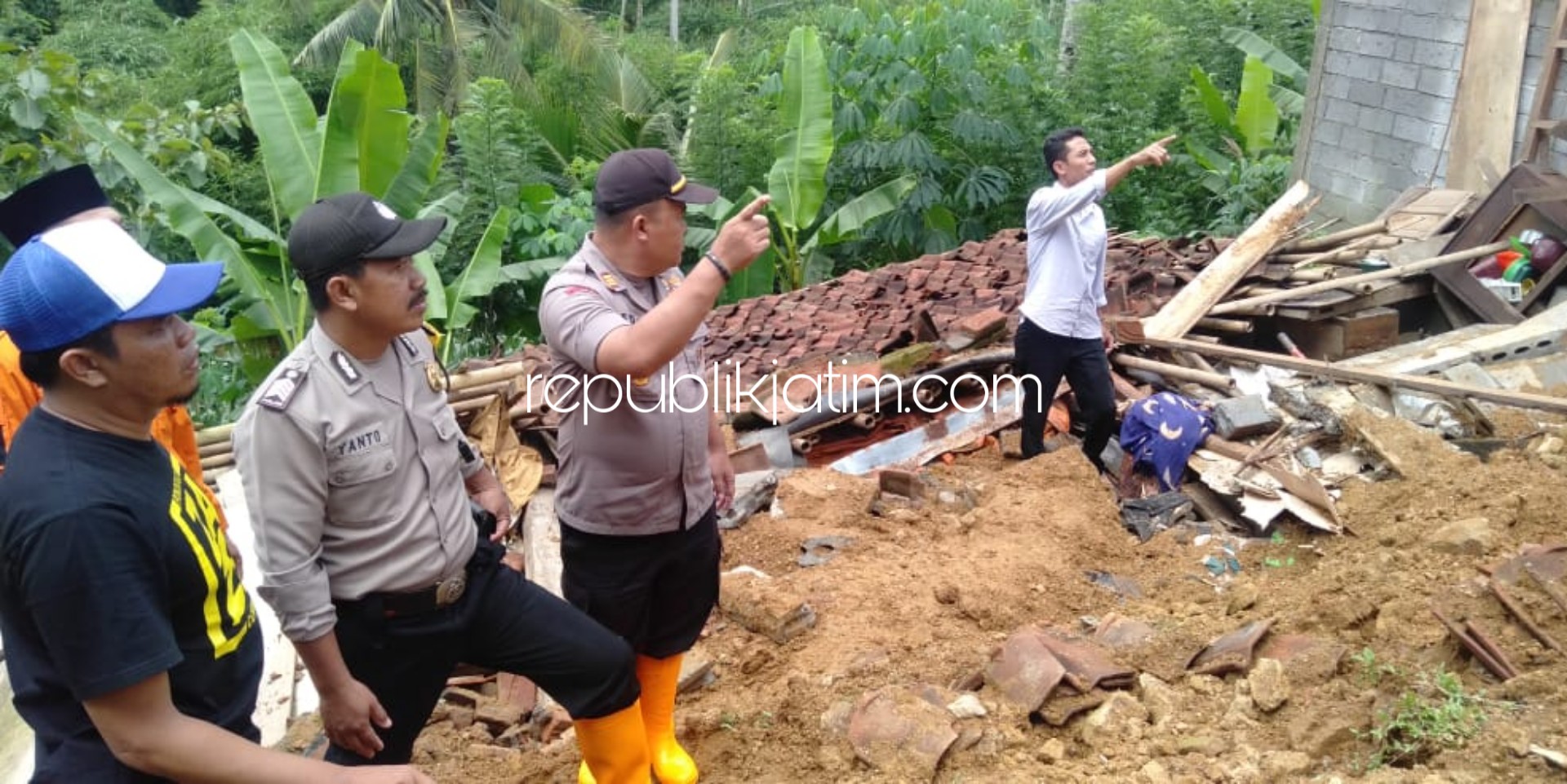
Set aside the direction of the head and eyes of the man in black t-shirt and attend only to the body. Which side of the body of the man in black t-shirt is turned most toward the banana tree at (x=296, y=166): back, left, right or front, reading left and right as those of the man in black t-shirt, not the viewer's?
left

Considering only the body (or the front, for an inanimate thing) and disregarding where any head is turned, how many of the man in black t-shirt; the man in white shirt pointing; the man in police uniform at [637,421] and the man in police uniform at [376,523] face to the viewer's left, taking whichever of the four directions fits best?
0

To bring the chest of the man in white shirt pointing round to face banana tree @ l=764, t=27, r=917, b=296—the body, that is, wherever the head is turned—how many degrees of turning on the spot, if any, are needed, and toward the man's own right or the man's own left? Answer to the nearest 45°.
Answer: approximately 180°

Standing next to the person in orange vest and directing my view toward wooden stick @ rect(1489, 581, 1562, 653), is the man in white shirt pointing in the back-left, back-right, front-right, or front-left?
front-left

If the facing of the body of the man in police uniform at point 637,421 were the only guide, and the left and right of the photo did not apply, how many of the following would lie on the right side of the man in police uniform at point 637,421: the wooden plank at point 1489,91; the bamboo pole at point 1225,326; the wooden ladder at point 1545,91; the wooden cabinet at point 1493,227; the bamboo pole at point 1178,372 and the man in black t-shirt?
1

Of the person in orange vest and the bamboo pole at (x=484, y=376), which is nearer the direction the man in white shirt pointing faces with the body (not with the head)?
the person in orange vest

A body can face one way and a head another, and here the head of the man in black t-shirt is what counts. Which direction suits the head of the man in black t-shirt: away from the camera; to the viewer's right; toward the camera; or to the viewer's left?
to the viewer's right

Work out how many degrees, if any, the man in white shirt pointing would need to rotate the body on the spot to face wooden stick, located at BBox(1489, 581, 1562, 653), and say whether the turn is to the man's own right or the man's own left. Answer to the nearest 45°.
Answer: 0° — they already face it

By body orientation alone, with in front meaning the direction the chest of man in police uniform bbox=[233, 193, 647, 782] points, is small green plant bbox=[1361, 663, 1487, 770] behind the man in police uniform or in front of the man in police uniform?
in front

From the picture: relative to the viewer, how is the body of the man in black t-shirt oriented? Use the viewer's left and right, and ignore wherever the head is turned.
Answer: facing to the right of the viewer

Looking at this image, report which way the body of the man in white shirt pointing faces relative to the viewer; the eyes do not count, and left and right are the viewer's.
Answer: facing the viewer and to the right of the viewer

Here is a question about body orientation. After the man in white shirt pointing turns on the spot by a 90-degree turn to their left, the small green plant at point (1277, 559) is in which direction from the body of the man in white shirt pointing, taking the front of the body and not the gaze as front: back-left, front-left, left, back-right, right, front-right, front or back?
right

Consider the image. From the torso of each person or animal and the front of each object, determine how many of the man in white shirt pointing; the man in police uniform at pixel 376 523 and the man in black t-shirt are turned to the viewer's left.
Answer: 0

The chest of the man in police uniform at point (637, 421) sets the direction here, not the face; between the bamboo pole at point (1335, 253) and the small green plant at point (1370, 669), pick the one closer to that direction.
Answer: the small green plant

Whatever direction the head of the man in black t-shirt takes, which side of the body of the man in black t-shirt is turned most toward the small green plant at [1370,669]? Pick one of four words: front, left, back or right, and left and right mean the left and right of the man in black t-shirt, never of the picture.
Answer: front

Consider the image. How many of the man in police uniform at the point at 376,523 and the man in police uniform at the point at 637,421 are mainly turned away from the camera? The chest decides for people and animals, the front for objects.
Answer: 0

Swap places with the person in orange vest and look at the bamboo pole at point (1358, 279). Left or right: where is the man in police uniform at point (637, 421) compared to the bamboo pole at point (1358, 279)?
right

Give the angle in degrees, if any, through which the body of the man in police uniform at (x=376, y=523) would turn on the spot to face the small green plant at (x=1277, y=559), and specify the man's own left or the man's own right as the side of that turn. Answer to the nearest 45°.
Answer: approximately 45° to the man's own left

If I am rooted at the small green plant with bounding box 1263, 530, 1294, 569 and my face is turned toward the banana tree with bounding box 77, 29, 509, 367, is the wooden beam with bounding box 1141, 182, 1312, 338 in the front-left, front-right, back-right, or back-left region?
front-right
